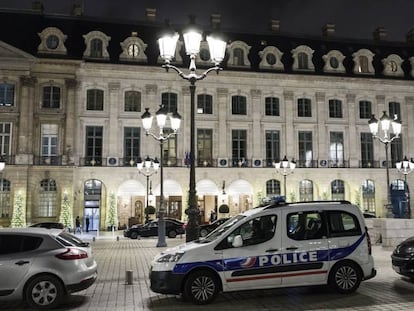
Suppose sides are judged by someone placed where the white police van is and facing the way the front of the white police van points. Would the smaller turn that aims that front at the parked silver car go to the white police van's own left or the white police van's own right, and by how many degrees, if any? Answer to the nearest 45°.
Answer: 0° — it already faces it

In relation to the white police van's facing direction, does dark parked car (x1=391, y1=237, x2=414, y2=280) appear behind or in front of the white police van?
behind

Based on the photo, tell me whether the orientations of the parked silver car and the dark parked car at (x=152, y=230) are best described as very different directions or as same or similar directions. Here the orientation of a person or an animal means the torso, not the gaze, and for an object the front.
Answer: same or similar directions

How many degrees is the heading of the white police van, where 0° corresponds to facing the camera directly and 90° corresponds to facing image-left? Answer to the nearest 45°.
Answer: approximately 90°

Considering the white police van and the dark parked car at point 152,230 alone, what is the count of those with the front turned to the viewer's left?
2

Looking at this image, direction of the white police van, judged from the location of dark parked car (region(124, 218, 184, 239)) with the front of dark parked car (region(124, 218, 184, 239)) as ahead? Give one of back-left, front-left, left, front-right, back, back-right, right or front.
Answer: left

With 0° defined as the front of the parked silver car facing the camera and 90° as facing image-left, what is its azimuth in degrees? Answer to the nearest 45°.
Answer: approximately 90°

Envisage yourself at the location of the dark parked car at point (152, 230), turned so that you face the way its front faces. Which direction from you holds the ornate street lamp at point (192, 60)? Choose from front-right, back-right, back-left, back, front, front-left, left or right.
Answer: left

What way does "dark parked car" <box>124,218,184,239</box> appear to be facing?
to the viewer's left
